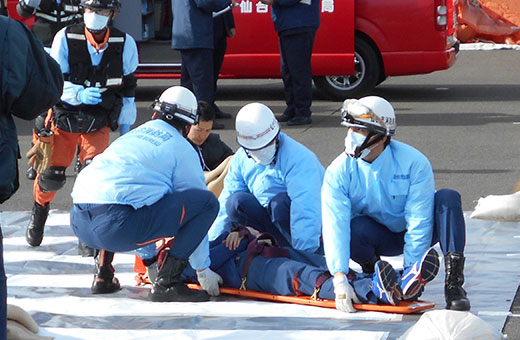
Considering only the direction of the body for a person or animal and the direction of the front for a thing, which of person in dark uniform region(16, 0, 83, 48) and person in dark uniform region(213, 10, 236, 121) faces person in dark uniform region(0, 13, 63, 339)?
person in dark uniform region(16, 0, 83, 48)

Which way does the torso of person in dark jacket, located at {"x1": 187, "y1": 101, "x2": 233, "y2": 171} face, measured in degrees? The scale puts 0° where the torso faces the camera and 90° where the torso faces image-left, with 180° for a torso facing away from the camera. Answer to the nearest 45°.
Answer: approximately 45°

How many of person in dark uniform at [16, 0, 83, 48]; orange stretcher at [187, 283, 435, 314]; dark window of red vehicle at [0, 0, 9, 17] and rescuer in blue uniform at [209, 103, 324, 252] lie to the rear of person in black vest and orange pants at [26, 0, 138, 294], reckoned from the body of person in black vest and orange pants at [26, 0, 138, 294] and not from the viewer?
2

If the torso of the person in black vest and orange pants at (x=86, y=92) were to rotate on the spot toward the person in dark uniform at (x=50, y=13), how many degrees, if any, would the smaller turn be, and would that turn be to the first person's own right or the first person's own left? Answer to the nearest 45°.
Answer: approximately 180°

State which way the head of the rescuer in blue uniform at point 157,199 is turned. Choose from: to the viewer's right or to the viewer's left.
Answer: to the viewer's right
